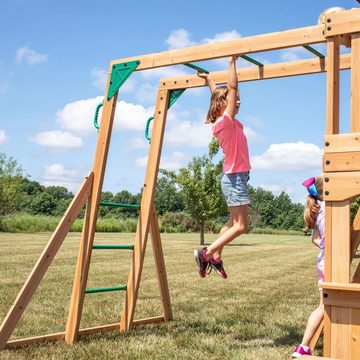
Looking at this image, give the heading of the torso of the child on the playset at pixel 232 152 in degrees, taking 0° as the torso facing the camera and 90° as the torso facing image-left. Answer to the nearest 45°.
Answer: approximately 270°

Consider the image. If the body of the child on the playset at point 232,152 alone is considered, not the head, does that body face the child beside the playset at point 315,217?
yes

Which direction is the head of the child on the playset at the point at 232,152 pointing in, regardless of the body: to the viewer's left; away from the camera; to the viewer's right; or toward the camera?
to the viewer's right
